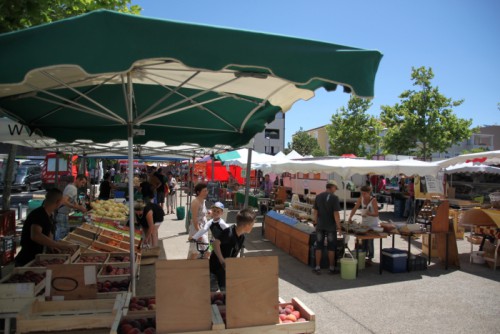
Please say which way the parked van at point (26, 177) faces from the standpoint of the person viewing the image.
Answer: facing the viewer and to the left of the viewer

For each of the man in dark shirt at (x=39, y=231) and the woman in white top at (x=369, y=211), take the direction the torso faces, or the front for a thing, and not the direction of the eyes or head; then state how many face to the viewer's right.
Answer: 1

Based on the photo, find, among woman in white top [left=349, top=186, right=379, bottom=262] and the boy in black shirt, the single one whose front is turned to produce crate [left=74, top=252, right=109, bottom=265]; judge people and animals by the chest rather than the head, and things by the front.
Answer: the woman in white top

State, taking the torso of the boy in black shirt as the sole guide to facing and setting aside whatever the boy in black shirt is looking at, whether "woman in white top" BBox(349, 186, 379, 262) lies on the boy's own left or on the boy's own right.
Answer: on the boy's own left

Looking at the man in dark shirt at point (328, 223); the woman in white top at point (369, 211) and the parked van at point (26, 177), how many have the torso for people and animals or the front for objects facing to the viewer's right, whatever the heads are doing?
0

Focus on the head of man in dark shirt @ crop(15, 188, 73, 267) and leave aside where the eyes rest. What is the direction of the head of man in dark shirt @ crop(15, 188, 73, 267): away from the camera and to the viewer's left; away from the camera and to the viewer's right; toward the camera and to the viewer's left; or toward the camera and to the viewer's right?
away from the camera and to the viewer's right

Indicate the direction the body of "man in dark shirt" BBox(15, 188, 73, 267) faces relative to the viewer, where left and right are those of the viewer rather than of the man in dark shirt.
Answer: facing to the right of the viewer

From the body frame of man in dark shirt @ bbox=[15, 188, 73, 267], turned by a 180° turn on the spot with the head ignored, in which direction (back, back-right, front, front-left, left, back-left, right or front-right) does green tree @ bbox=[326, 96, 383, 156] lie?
back-right

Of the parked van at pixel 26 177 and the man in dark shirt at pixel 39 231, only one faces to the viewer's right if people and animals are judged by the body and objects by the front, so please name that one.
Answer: the man in dark shirt

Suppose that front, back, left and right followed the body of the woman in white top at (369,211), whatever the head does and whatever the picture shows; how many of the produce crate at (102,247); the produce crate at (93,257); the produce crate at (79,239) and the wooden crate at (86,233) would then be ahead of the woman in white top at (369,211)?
4

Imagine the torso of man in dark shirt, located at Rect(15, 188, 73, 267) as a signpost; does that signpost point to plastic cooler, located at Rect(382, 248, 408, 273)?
yes

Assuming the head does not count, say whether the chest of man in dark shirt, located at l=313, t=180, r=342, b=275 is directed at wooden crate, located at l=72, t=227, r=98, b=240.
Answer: no

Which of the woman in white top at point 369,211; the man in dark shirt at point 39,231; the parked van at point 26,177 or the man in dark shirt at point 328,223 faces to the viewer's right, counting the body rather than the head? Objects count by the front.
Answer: the man in dark shirt at point 39,231
